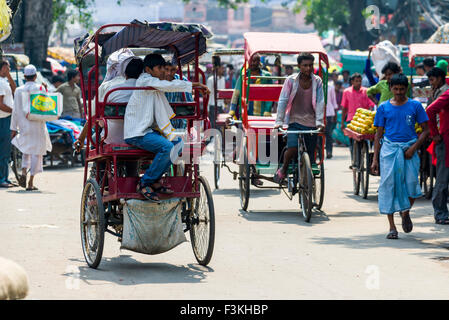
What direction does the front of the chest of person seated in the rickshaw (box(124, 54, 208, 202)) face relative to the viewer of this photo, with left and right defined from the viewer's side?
facing to the right of the viewer

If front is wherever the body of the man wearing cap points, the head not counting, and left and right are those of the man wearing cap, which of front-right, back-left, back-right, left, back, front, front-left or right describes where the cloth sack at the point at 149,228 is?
back

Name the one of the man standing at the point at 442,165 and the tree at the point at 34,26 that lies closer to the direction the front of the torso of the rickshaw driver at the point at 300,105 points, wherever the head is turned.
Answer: the man standing
